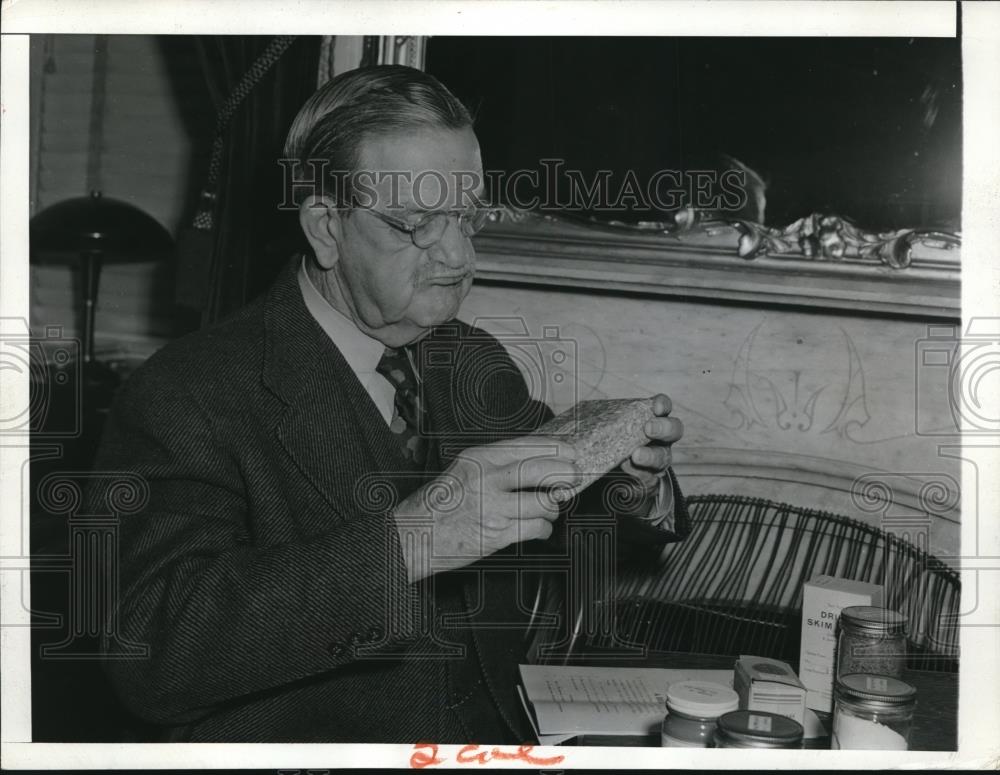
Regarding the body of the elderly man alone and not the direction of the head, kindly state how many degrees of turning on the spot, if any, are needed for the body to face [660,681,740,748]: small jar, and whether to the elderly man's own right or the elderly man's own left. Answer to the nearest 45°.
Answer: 0° — they already face it

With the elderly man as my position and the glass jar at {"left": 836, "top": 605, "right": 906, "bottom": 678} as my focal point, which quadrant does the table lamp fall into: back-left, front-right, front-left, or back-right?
back-left

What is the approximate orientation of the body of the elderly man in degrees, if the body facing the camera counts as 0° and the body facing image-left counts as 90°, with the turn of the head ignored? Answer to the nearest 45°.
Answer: approximately 315°

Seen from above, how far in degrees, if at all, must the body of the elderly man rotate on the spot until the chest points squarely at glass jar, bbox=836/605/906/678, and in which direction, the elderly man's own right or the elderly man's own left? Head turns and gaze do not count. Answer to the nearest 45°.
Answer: approximately 45° to the elderly man's own left

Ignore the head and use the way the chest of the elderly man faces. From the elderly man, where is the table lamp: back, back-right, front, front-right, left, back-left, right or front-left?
back
